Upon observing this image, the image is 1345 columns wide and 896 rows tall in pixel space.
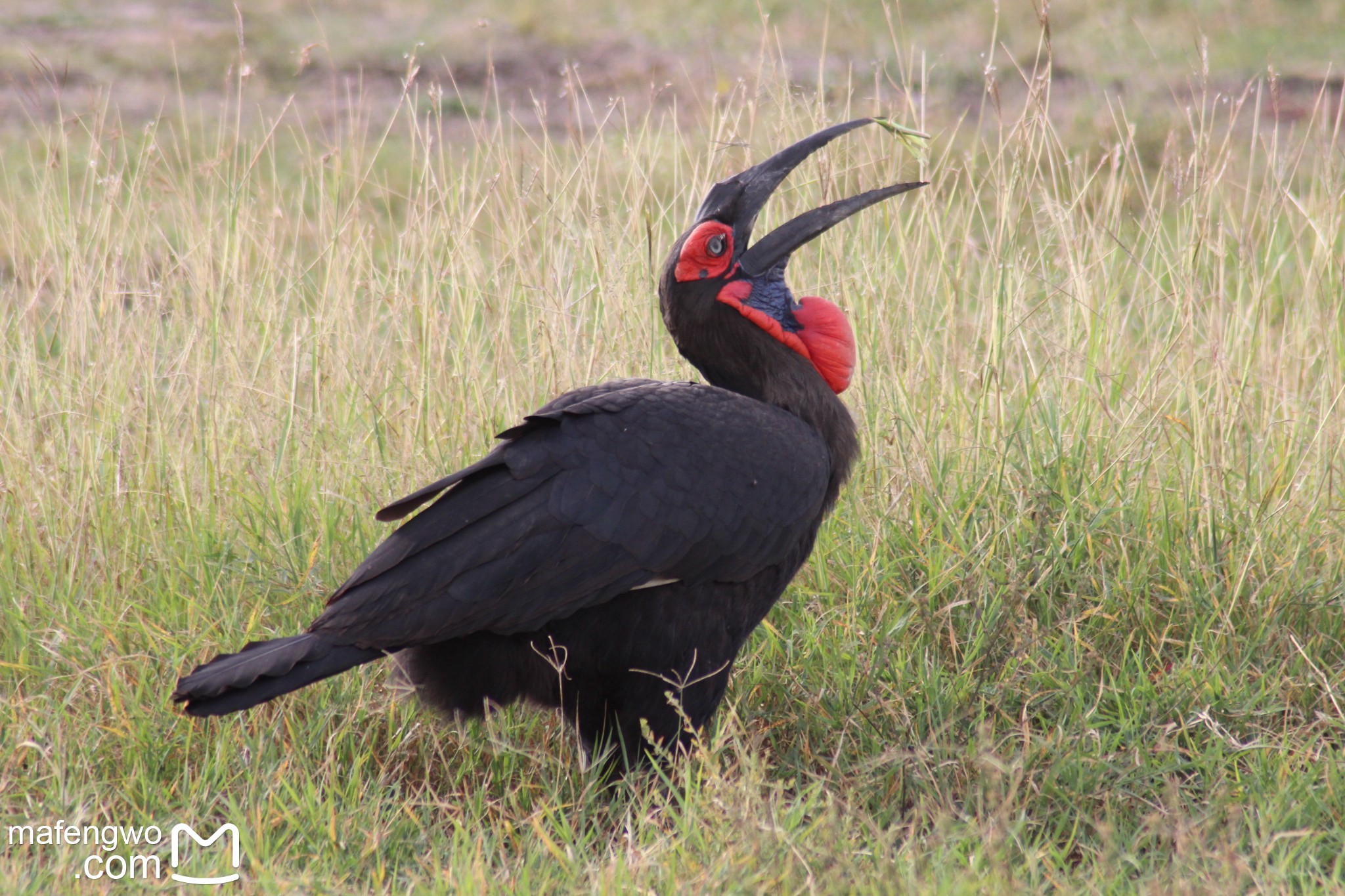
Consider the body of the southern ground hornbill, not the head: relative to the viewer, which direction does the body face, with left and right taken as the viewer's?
facing to the right of the viewer
